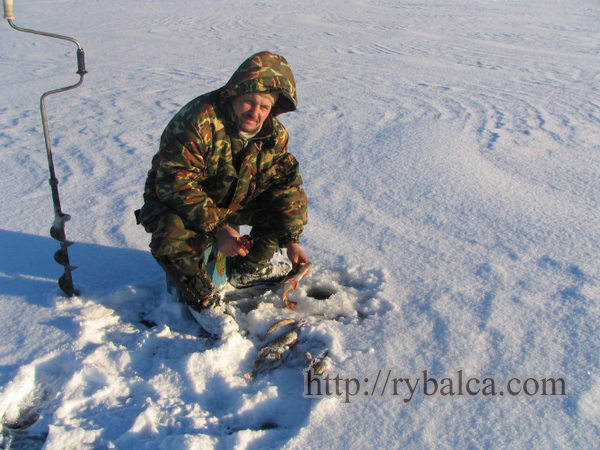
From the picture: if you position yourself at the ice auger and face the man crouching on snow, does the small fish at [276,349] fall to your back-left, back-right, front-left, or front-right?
front-right

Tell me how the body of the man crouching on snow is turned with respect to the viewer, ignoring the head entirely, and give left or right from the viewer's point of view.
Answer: facing the viewer and to the right of the viewer

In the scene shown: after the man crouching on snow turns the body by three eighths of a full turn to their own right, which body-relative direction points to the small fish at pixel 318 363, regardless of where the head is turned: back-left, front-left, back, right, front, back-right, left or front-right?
back-left

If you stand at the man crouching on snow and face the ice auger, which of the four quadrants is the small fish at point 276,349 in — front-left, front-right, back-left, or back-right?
back-left
